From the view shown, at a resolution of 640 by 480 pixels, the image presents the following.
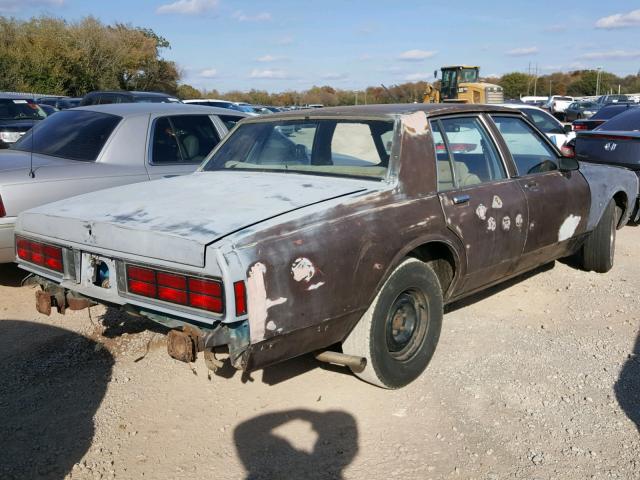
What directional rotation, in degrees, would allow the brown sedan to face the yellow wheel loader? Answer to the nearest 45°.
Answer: approximately 45° to its left

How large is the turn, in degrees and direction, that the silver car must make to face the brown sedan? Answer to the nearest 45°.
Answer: approximately 90° to its right

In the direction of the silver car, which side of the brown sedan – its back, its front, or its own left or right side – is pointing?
left

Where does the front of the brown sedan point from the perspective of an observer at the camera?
facing away from the viewer and to the right of the viewer

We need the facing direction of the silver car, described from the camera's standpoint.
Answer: facing away from the viewer and to the right of the viewer

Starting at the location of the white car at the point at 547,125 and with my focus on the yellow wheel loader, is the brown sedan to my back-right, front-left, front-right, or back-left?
back-left

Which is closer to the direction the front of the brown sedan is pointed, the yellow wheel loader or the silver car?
the yellow wheel loader

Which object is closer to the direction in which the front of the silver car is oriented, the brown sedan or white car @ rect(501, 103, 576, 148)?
the white car
